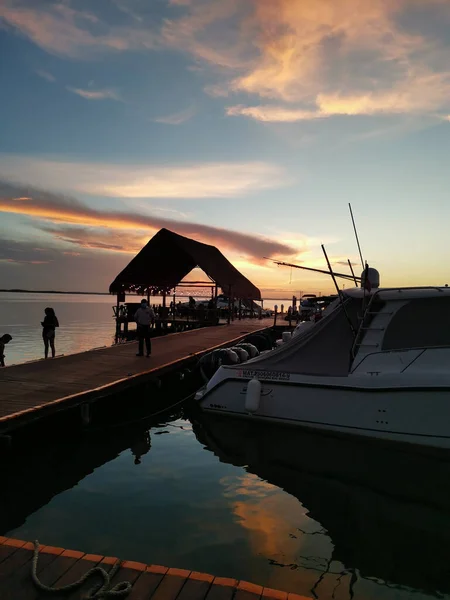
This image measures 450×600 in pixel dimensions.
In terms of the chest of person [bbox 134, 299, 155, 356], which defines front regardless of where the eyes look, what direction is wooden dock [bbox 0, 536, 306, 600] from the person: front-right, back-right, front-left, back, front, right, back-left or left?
front

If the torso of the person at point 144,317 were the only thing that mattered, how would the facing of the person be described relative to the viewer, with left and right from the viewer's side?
facing the viewer

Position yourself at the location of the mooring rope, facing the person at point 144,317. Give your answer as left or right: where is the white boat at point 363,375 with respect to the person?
right

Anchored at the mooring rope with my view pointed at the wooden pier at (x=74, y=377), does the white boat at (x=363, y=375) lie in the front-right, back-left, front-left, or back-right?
front-right

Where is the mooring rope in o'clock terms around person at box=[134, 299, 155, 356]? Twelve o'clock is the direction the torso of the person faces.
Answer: The mooring rope is roughly at 12 o'clock from the person.

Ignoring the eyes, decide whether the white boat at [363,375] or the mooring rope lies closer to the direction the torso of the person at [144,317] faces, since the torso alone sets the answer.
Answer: the mooring rope

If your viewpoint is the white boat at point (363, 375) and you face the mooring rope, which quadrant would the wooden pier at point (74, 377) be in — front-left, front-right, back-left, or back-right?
front-right

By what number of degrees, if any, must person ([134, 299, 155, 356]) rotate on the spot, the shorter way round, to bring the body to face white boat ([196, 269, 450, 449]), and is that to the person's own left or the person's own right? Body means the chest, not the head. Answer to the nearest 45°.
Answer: approximately 45° to the person's own left
